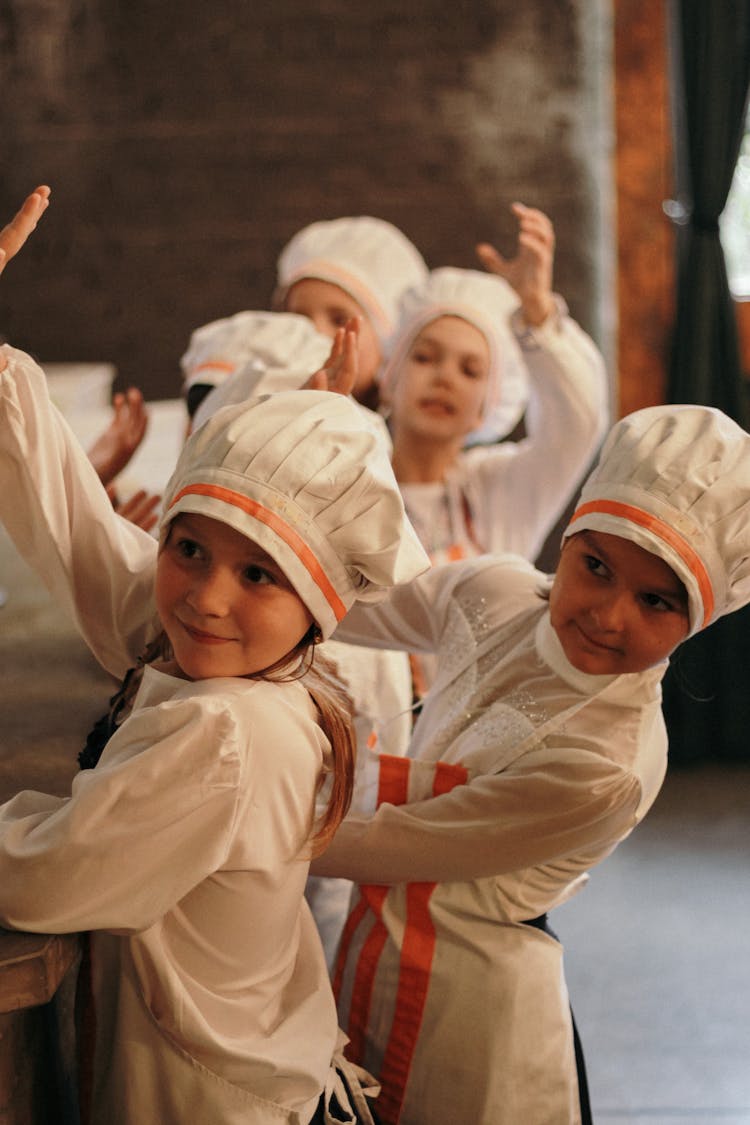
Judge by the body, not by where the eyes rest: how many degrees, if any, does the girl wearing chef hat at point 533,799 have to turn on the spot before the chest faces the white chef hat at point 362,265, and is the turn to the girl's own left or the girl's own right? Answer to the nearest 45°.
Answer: approximately 135° to the girl's own right

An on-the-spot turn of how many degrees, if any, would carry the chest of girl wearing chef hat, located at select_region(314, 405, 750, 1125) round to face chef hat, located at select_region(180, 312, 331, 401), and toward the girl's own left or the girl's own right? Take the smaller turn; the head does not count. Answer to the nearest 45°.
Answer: approximately 90° to the girl's own right

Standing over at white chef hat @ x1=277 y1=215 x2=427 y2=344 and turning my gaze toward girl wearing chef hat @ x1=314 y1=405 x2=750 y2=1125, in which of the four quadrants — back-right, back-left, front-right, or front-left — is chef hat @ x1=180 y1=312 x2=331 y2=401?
front-right

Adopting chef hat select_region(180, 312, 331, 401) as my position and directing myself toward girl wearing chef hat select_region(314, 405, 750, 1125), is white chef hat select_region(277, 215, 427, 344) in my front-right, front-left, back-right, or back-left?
back-left

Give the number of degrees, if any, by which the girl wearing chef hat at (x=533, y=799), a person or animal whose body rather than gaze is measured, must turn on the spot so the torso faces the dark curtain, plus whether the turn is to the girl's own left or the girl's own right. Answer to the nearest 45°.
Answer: approximately 135° to the girl's own right

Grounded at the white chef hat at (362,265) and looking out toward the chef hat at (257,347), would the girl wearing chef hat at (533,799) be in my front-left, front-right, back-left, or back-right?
front-left

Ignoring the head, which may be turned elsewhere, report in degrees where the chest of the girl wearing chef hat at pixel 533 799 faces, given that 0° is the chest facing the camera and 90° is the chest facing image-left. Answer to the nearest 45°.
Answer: approximately 45°

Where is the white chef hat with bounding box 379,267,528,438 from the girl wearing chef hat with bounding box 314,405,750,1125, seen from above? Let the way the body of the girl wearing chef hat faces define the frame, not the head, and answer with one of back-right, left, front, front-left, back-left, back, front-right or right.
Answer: back-right
